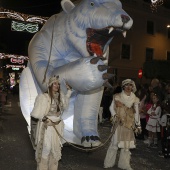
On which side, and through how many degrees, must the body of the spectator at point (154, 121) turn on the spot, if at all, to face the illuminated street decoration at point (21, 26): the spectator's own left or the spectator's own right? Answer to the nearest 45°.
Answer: approximately 45° to the spectator's own right

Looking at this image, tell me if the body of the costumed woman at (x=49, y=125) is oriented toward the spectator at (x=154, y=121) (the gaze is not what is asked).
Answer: no

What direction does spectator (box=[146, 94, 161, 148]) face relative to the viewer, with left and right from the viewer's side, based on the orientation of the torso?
facing the viewer and to the left of the viewer

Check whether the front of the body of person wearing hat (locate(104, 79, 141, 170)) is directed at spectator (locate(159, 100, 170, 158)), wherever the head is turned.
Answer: no

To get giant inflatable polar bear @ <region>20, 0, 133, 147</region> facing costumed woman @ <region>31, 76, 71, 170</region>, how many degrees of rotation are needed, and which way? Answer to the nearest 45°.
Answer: approximately 45° to its right

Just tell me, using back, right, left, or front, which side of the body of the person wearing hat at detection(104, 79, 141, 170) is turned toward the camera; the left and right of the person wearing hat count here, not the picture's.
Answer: front

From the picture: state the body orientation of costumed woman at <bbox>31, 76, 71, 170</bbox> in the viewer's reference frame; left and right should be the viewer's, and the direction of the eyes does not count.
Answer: facing the viewer and to the right of the viewer

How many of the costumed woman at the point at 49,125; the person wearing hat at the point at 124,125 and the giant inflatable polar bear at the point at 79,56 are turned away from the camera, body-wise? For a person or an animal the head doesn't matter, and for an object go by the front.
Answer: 0

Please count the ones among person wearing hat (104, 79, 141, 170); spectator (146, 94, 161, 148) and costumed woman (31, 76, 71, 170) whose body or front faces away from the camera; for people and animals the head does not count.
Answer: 0

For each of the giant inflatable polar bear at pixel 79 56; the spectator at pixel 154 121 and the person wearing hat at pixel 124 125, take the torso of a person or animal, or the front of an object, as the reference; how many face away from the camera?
0

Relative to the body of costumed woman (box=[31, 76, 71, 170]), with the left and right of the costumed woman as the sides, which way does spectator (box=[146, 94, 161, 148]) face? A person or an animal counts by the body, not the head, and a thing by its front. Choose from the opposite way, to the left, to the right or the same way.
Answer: to the right

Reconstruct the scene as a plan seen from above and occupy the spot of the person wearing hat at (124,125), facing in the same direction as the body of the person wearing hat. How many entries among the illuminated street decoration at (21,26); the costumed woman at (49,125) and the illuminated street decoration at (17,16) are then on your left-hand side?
0

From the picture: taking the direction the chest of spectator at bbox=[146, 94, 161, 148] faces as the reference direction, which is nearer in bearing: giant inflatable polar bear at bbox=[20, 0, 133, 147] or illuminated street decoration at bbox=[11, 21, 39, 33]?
the giant inflatable polar bear

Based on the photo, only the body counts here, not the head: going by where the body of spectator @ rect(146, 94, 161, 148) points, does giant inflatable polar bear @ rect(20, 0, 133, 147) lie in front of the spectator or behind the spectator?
in front

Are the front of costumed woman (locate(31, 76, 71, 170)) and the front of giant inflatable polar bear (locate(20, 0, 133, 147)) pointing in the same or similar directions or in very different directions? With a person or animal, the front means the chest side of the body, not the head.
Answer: same or similar directions

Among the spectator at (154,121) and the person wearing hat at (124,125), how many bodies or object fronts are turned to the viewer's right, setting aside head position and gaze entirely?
0

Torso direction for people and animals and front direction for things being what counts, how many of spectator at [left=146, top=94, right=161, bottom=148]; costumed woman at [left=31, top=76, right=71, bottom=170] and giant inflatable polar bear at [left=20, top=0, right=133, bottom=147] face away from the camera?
0

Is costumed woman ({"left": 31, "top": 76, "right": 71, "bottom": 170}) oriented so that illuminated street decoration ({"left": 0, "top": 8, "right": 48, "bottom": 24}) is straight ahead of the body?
no

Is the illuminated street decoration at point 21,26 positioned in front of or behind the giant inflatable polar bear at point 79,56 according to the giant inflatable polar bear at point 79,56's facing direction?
behind
